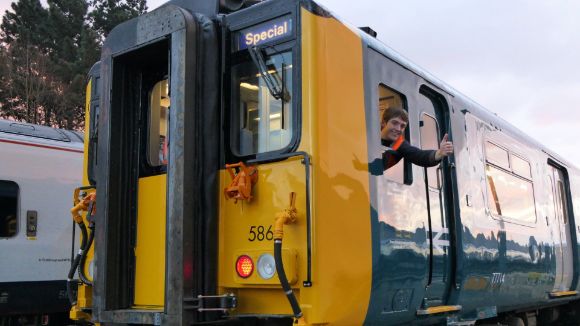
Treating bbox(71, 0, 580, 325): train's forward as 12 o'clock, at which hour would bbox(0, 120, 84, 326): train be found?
bbox(0, 120, 84, 326): train is roughly at 3 o'clock from bbox(71, 0, 580, 325): train.

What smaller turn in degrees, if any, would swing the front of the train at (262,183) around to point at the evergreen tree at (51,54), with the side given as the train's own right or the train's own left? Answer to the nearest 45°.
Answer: approximately 90° to the train's own right

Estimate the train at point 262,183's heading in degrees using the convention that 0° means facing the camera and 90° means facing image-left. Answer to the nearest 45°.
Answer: approximately 45°

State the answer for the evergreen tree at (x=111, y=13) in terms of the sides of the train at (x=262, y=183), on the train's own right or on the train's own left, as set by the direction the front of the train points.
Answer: on the train's own right
